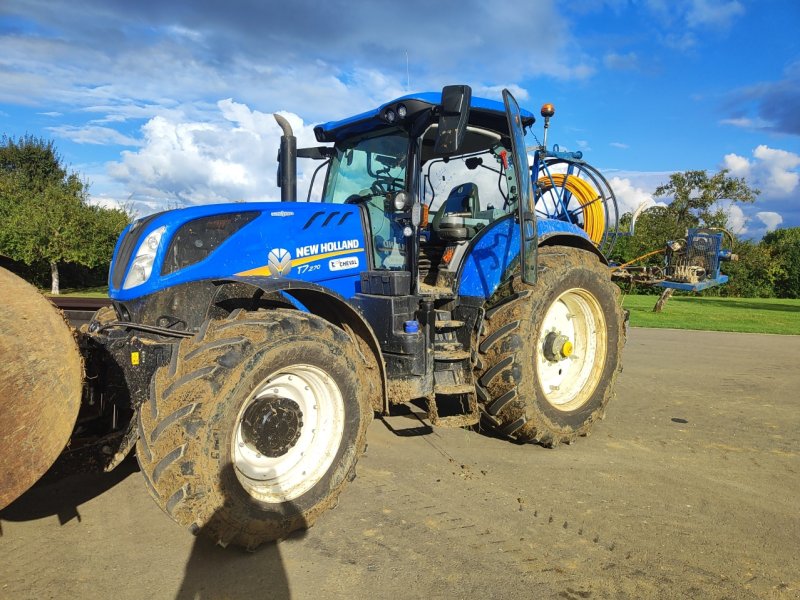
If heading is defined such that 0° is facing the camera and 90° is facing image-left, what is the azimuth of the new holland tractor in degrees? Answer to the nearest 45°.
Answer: approximately 45°

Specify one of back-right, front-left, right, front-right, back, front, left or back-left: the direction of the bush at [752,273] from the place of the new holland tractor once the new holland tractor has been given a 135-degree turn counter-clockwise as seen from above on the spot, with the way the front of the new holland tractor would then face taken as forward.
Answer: front-left

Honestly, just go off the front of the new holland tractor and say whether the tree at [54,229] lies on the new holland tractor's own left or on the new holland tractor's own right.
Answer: on the new holland tractor's own right

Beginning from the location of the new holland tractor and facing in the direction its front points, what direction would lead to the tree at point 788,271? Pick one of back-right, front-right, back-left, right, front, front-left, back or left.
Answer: back
